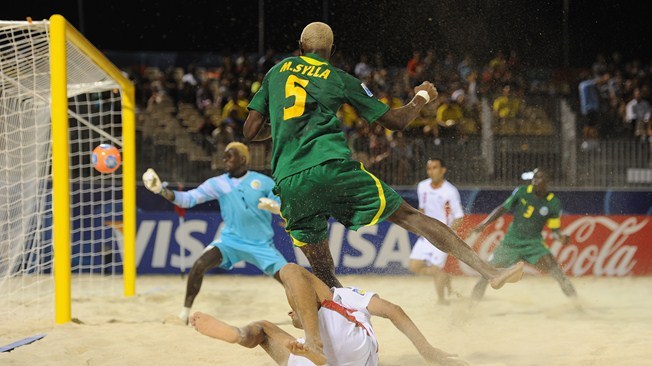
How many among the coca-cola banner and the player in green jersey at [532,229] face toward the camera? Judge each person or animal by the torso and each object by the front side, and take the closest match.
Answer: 2

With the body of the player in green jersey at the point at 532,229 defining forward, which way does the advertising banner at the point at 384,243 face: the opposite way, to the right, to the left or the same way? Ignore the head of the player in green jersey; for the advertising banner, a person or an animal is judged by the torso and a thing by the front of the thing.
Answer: the same way

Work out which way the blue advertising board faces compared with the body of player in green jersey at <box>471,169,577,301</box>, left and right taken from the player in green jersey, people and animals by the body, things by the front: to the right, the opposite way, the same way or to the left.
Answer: the same way

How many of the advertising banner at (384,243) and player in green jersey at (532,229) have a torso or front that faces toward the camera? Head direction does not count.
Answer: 2

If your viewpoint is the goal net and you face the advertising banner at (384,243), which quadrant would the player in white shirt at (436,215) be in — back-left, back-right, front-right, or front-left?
front-right

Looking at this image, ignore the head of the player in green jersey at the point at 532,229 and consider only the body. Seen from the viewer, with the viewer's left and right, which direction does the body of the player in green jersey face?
facing the viewer

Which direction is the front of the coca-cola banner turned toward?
toward the camera

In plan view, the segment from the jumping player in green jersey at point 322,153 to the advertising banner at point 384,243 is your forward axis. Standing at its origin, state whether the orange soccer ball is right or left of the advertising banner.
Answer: left

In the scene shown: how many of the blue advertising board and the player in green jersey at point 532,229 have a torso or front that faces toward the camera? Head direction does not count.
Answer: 2

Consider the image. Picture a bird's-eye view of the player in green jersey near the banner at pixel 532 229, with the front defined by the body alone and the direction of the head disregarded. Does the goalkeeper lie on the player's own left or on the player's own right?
on the player's own right

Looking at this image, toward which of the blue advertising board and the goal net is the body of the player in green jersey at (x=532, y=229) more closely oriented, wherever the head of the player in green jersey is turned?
the goal net

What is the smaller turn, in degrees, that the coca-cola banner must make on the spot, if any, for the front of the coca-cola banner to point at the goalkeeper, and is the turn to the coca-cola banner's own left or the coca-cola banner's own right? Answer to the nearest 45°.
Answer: approximately 45° to the coca-cola banner's own right

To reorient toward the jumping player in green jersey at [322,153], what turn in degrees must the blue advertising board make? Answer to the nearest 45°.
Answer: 0° — it already faces them

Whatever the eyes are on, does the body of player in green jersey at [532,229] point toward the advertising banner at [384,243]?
no

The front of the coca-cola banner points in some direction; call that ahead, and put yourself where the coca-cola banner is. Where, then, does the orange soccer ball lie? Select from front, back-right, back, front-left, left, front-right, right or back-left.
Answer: front-right

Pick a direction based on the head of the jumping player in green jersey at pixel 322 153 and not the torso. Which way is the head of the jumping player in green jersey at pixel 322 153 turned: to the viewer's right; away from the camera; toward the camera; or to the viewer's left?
away from the camera

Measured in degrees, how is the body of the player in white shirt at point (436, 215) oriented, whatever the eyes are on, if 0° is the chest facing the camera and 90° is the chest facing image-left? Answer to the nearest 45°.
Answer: approximately 45°

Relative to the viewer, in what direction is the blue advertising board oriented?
toward the camera

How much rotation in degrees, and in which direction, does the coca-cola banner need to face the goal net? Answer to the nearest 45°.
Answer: approximately 45° to its right
